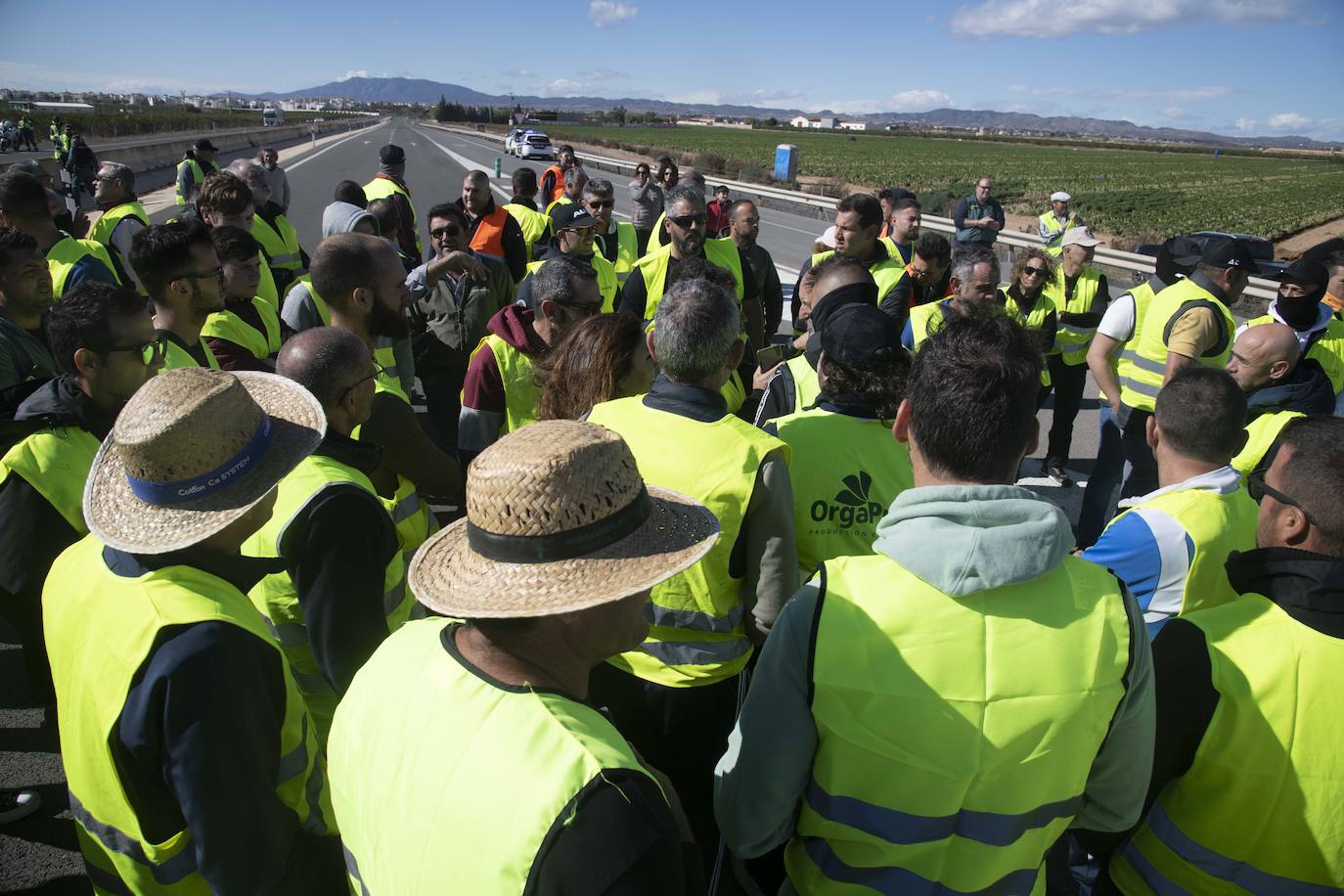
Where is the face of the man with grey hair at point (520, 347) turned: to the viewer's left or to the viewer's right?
to the viewer's right

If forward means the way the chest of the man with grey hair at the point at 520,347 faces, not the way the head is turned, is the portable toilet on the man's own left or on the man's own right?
on the man's own left

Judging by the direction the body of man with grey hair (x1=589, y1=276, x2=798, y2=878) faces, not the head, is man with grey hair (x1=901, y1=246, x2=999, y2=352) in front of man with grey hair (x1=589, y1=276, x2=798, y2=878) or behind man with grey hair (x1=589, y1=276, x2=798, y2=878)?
in front

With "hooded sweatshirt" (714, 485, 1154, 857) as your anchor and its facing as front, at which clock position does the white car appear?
The white car is roughly at 11 o'clock from the hooded sweatshirt.

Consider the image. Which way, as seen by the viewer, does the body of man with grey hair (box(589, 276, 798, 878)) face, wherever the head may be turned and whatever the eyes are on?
away from the camera

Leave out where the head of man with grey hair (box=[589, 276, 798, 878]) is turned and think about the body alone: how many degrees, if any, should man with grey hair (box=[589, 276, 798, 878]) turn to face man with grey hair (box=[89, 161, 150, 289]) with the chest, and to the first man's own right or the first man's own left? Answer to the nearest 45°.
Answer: approximately 45° to the first man's own left

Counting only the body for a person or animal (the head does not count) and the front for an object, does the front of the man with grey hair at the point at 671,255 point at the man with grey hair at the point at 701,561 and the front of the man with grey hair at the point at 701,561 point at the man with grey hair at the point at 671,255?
yes

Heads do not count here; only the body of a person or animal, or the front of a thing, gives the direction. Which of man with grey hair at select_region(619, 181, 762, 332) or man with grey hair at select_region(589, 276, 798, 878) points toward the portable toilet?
man with grey hair at select_region(589, 276, 798, 878)

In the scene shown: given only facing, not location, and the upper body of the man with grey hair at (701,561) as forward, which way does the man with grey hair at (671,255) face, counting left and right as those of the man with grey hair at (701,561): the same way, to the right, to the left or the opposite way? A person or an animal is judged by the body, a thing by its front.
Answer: the opposite way

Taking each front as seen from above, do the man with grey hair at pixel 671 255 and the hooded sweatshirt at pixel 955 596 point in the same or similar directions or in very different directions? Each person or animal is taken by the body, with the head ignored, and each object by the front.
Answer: very different directions

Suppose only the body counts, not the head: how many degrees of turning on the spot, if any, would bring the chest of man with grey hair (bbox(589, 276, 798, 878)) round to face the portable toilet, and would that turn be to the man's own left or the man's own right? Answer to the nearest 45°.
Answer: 0° — they already face it

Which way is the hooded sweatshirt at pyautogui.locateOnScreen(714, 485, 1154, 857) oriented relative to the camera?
away from the camera

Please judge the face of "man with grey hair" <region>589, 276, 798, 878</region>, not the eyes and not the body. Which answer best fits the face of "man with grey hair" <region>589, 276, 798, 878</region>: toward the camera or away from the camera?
away from the camera

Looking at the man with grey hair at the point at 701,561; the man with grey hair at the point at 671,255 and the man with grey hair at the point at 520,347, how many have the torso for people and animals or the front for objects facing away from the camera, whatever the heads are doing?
1
